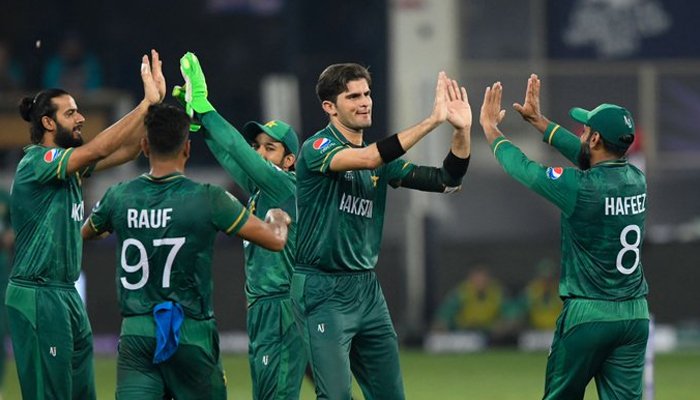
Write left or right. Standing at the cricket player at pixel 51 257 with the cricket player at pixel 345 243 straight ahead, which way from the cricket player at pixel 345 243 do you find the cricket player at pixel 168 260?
right

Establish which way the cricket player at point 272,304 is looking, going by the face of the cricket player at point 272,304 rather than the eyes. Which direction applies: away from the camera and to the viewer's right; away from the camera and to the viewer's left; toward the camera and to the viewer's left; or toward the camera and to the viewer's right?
toward the camera and to the viewer's left

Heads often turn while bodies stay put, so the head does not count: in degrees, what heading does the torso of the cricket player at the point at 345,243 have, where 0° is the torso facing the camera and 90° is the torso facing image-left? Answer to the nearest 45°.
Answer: approximately 315°

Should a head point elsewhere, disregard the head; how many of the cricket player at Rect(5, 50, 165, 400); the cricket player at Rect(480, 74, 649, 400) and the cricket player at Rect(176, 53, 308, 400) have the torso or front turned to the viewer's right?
1

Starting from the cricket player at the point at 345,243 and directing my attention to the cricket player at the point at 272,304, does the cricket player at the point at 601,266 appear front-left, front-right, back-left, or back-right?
back-right

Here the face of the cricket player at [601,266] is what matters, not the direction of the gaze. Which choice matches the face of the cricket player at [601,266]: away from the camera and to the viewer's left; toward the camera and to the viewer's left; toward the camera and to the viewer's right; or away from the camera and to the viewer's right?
away from the camera and to the viewer's left

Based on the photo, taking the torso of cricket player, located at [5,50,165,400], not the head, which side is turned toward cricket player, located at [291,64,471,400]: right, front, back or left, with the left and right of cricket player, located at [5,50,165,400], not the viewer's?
front

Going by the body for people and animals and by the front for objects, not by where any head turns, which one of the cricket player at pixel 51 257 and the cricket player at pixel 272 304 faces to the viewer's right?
the cricket player at pixel 51 257

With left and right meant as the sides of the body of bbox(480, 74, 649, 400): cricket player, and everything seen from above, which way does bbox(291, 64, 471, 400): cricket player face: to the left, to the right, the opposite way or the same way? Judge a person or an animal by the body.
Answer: the opposite way

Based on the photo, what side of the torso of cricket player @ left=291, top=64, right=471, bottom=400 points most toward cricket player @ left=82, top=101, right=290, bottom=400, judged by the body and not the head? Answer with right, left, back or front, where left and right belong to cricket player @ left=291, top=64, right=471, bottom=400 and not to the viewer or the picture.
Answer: right

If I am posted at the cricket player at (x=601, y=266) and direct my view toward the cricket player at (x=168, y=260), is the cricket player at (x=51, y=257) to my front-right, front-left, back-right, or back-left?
front-right

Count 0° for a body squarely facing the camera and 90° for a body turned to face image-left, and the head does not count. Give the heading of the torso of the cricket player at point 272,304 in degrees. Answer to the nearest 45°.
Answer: approximately 45°

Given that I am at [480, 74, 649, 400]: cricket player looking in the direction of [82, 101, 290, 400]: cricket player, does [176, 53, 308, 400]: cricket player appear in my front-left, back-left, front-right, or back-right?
front-right

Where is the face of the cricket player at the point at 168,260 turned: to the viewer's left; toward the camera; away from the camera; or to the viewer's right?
away from the camera

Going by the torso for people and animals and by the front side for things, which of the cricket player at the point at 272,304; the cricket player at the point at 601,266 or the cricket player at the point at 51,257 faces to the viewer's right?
the cricket player at the point at 51,257

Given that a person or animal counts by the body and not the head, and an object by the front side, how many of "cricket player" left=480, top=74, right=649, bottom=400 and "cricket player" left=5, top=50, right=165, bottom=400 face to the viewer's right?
1

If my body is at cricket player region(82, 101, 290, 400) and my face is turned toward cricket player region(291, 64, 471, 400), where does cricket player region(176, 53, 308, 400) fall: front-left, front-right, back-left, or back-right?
front-left
